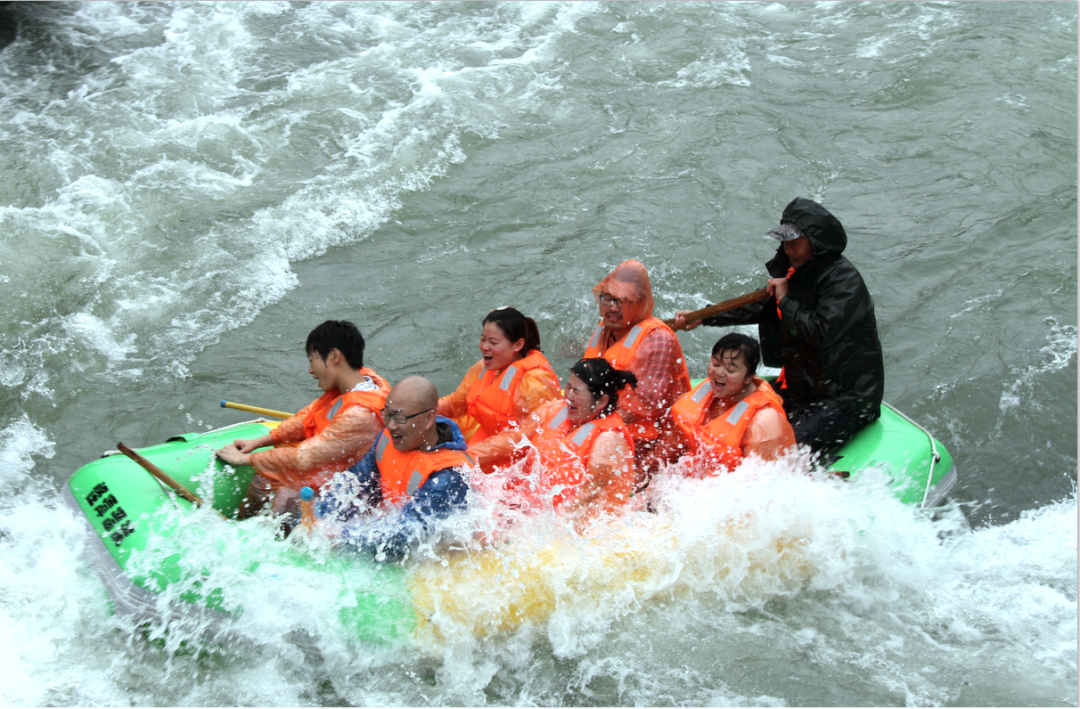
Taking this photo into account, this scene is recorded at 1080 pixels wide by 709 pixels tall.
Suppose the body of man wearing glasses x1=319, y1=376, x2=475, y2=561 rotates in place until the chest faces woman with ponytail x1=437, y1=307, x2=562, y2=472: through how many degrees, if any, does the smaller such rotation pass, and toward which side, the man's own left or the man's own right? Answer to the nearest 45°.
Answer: approximately 180°

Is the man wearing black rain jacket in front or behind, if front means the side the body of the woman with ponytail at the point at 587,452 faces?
behind

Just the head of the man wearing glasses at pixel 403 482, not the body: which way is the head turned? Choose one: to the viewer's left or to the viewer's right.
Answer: to the viewer's left

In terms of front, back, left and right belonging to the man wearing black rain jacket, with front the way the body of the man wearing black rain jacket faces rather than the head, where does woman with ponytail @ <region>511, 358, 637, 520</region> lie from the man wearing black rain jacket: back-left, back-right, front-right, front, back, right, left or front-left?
front-left

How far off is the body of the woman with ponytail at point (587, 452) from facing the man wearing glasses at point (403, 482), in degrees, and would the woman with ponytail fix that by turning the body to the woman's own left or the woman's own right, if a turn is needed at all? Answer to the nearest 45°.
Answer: approximately 45° to the woman's own right

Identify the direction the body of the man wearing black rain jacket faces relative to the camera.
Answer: to the viewer's left

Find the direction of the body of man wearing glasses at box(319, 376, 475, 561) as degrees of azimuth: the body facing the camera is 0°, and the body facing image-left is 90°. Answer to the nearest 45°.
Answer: approximately 45°

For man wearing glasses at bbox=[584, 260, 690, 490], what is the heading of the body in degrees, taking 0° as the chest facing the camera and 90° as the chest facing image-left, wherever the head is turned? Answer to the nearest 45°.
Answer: approximately 45°
